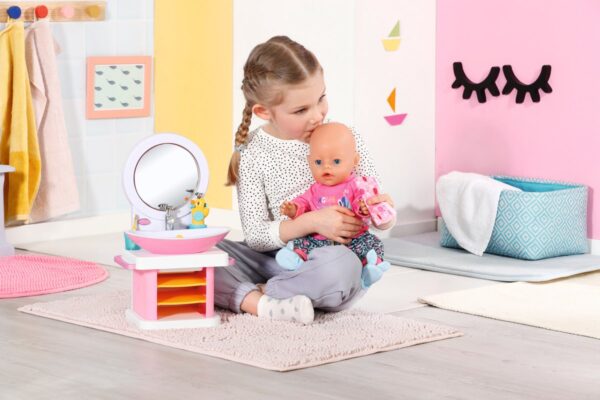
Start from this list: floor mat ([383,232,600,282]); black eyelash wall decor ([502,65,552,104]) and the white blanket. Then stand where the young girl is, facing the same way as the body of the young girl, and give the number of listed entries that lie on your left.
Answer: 3

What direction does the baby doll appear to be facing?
toward the camera

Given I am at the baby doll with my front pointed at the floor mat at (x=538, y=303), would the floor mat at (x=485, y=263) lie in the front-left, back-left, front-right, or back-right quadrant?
front-left

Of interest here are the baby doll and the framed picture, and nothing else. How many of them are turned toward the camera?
2

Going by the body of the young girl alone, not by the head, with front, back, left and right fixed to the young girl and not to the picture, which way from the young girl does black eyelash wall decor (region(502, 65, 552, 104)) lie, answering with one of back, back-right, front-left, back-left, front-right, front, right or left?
left

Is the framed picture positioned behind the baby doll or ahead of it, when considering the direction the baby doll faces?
behind

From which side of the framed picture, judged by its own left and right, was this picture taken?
front

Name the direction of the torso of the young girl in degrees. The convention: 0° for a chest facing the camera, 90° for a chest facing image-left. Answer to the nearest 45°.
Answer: approximately 315°

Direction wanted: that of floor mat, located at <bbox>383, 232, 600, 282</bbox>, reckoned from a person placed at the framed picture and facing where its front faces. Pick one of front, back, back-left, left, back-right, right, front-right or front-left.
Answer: front-left

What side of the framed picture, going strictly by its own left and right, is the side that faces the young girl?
front

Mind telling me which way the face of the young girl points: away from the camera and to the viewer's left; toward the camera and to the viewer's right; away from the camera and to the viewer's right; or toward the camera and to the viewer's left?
toward the camera and to the viewer's right

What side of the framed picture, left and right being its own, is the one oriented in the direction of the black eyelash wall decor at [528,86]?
left
